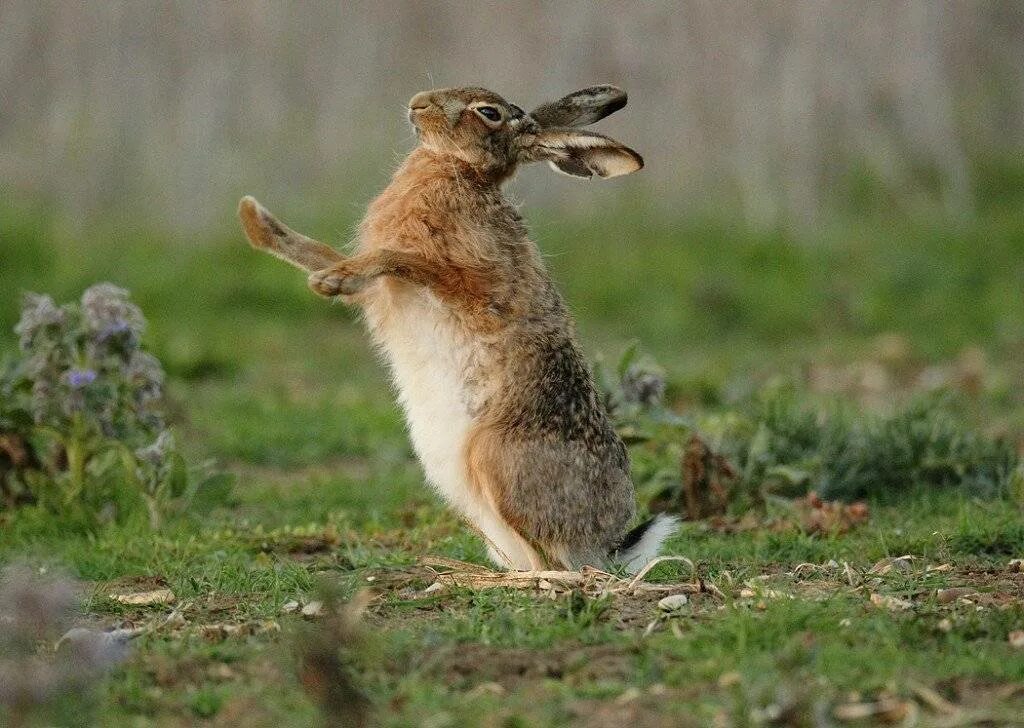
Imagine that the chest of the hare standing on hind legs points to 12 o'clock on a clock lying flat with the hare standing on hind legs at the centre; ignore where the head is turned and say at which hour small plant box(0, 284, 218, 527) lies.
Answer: The small plant is roughly at 1 o'clock from the hare standing on hind legs.

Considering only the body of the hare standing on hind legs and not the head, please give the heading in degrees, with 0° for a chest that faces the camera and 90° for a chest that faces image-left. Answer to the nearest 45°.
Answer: approximately 90°

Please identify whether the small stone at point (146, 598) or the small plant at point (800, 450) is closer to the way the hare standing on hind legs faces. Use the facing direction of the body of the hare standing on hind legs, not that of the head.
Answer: the small stone

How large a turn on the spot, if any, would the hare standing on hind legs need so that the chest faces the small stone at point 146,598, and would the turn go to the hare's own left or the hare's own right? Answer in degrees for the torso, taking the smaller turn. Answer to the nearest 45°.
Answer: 0° — it already faces it

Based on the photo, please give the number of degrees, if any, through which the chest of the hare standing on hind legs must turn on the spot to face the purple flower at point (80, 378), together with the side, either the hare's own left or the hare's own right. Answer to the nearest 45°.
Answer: approximately 45° to the hare's own right

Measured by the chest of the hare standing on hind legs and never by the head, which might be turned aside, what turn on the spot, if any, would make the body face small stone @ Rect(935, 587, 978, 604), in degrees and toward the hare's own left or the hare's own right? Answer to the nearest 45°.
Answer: approximately 180°
